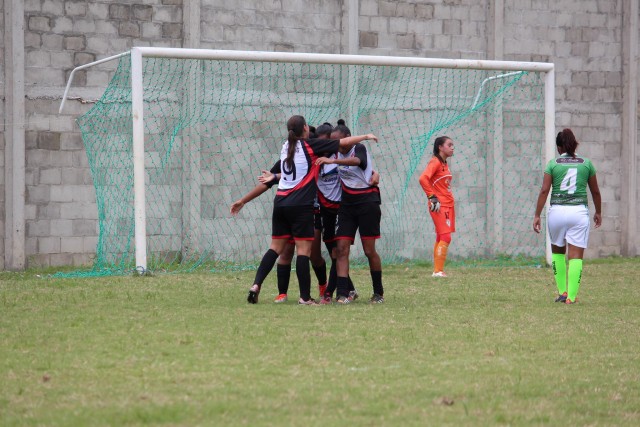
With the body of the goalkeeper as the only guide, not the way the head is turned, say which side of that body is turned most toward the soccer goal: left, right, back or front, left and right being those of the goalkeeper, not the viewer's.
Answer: back

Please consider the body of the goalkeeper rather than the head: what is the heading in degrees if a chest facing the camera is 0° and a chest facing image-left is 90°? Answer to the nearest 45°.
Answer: approximately 315°

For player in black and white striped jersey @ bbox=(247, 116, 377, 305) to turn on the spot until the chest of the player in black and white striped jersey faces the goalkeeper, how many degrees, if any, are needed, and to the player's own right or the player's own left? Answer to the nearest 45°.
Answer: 0° — they already face them

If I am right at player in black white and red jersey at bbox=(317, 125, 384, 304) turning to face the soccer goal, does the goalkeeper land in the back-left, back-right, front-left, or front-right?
front-right

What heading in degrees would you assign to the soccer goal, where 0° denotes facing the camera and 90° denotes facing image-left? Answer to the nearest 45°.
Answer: approximately 315°

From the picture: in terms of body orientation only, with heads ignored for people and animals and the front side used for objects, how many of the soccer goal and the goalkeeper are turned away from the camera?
0

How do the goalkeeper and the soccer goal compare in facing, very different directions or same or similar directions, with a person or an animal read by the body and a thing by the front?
same or similar directions
